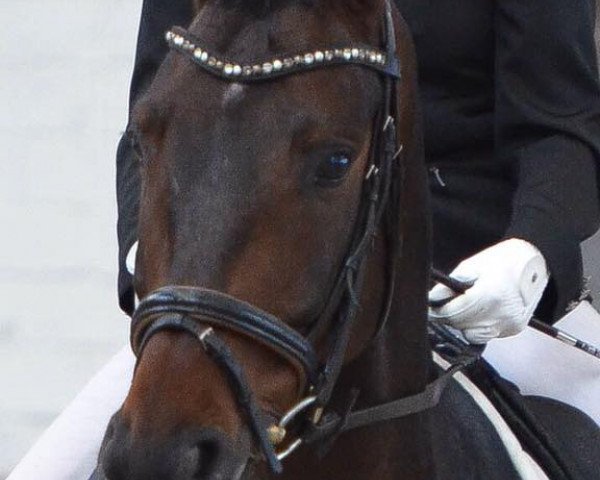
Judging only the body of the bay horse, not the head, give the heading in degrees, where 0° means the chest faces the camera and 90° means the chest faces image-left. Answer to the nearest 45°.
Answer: approximately 45°
